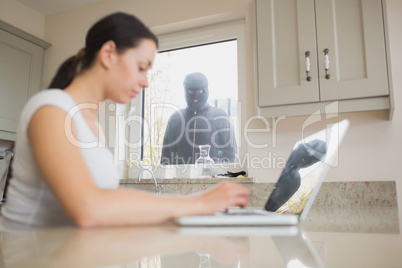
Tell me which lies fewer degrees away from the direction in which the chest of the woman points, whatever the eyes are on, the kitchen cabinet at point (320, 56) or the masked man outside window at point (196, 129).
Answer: the kitchen cabinet

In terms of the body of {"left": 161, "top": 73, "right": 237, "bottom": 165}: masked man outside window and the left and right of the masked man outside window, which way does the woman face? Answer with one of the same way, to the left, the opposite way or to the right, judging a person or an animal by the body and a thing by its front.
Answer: to the left

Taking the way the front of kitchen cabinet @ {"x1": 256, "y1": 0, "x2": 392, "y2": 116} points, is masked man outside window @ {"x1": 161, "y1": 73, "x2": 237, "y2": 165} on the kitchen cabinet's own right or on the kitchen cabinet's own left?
on the kitchen cabinet's own right

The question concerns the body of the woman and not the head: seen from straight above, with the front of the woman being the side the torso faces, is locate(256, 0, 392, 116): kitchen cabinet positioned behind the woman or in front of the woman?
in front

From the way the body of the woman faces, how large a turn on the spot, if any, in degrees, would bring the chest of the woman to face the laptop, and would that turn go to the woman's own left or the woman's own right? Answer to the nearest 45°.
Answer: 0° — they already face it

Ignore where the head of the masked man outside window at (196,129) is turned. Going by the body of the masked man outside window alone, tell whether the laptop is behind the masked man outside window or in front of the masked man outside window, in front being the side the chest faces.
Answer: in front

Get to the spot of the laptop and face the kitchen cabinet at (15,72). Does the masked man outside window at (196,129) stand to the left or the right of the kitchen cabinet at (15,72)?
right

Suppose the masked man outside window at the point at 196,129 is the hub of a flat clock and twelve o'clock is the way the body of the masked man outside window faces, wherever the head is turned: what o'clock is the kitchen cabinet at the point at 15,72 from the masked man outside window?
The kitchen cabinet is roughly at 3 o'clock from the masked man outside window.

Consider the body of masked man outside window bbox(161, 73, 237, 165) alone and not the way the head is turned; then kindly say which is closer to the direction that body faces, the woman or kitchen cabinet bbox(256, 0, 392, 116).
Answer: the woman

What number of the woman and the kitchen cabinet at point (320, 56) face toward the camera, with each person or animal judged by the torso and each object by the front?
1

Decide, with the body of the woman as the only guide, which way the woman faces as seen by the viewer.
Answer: to the viewer's right

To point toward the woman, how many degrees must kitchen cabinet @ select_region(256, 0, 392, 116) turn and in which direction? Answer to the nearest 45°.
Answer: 0° — it already faces them

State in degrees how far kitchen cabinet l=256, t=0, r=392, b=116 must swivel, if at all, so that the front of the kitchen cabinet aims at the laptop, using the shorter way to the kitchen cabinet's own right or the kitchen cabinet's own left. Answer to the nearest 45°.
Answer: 0° — it already faces it
